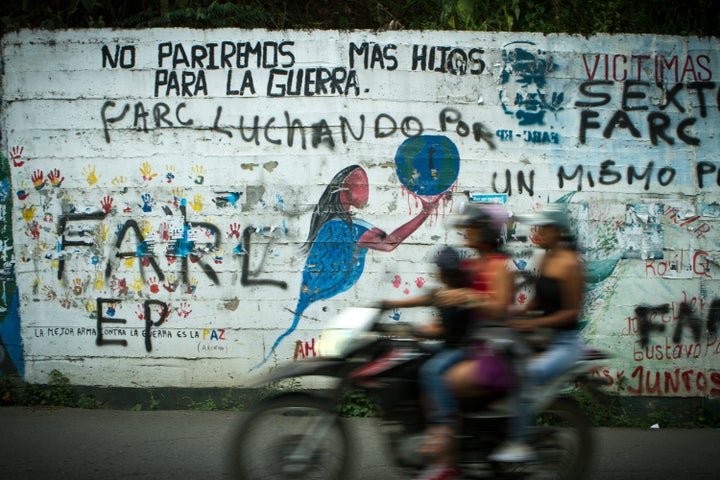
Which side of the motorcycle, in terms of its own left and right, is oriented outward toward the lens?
left
